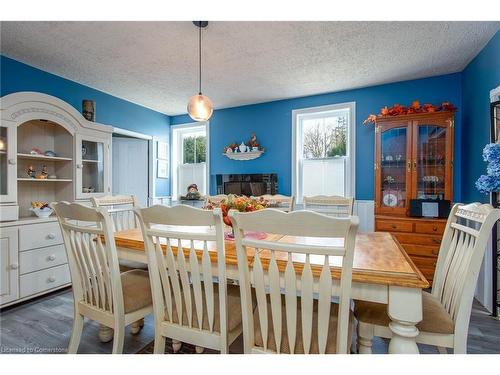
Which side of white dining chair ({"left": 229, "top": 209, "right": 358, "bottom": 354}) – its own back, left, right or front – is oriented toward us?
back

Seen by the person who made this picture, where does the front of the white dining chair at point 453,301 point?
facing to the left of the viewer

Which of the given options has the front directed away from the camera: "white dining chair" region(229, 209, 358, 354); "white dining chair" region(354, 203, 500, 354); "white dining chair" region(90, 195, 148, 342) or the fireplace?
"white dining chair" region(229, 209, 358, 354)

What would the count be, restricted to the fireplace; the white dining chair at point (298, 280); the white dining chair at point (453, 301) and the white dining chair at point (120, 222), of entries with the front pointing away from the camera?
1

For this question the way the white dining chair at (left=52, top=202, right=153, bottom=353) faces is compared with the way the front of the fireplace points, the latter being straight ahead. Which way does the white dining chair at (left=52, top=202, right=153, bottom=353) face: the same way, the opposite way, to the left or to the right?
the opposite way

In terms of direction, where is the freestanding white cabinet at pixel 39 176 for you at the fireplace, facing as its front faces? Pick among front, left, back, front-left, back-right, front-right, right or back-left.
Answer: front-right

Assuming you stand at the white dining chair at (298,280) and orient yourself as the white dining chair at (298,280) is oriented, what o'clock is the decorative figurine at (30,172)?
The decorative figurine is roughly at 10 o'clock from the white dining chair.

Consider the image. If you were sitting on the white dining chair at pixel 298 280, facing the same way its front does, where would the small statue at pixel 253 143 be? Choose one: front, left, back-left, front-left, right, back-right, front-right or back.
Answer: front

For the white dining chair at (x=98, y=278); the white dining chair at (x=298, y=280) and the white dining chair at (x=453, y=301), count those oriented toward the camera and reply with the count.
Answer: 0

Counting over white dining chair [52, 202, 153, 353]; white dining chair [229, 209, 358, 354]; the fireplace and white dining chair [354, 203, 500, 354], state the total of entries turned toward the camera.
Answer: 1

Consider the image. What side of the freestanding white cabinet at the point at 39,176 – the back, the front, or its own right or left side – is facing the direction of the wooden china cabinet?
front

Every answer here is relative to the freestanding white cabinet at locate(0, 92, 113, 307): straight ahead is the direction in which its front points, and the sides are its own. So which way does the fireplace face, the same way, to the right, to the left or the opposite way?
to the right

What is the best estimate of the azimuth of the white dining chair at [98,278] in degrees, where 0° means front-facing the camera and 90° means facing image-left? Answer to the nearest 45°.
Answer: approximately 225°

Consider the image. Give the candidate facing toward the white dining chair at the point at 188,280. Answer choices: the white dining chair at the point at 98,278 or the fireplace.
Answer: the fireplace

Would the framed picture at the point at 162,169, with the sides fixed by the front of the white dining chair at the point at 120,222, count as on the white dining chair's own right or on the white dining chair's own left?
on the white dining chair's own left

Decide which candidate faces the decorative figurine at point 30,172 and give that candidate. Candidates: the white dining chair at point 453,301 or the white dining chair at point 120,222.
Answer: the white dining chair at point 453,301

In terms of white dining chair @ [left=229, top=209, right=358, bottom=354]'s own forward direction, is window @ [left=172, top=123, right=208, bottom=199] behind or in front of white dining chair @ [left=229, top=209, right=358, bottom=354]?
in front

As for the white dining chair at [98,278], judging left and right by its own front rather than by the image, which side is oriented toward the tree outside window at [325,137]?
front

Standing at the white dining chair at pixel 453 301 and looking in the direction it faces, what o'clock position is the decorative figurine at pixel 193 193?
The decorative figurine is roughly at 1 o'clock from the white dining chair.

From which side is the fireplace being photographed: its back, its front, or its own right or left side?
front

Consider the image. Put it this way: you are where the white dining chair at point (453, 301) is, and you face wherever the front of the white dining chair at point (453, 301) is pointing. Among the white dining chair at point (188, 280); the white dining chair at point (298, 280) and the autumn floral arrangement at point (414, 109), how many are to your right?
1
